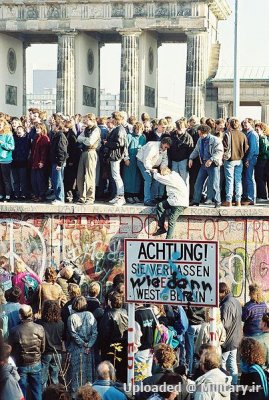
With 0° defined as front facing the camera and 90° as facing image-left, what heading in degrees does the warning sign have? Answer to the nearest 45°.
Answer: approximately 0°

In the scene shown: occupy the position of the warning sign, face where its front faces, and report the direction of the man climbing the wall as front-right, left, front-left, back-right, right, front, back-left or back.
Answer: back

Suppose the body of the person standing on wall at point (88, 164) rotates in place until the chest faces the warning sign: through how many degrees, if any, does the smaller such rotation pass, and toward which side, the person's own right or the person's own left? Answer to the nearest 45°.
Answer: approximately 45° to the person's own left
